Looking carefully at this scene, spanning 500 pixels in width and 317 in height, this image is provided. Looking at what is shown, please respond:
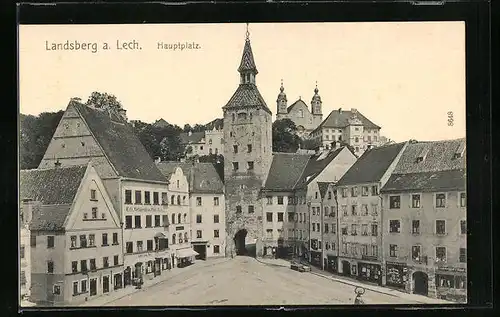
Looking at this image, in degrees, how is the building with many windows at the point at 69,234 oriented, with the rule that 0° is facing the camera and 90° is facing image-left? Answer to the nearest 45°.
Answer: approximately 315°

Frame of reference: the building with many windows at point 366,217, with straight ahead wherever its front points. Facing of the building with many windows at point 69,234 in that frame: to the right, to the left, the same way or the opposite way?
to the left

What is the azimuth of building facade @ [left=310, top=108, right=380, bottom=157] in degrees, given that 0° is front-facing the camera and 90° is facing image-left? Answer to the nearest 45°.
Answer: approximately 0°

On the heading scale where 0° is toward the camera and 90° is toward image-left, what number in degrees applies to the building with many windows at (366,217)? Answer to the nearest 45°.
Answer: approximately 45°
